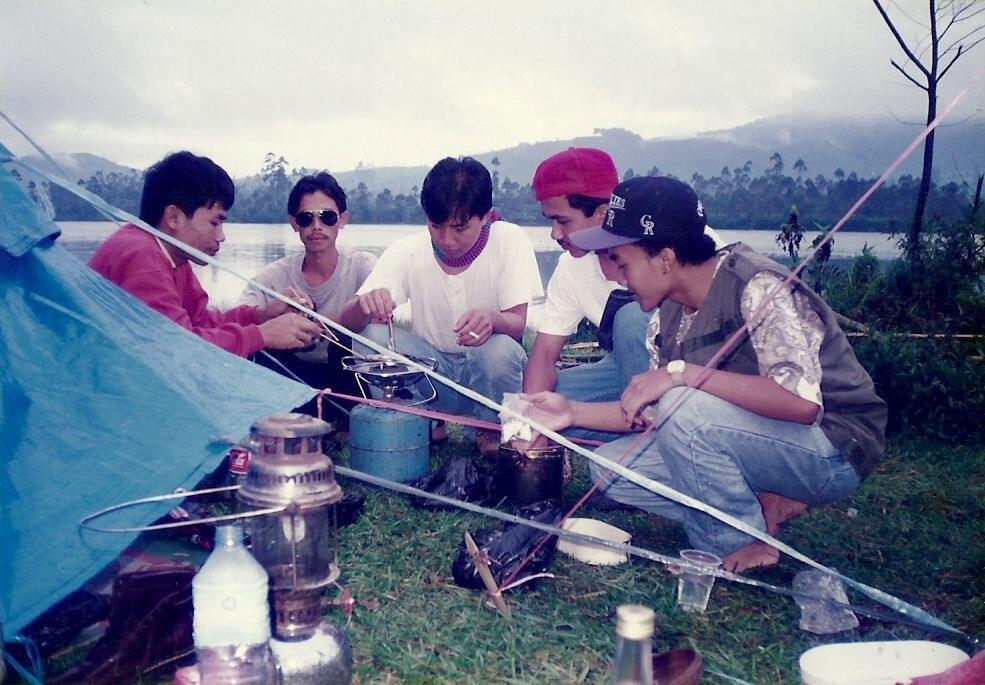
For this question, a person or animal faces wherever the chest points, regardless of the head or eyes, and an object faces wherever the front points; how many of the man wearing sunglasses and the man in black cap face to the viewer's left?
1

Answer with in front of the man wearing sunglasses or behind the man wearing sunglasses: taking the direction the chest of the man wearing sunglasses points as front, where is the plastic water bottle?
in front

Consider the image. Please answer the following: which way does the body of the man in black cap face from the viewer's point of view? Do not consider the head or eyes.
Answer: to the viewer's left

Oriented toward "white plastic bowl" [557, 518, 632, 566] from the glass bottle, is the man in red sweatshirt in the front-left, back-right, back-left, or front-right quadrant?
front-left

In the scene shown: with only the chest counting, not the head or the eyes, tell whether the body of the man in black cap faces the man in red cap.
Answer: no

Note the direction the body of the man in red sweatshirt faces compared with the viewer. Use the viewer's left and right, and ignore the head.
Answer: facing to the right of the viewer

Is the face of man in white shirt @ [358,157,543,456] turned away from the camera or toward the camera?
toward the camera

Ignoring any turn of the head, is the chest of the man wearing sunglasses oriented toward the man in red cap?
no

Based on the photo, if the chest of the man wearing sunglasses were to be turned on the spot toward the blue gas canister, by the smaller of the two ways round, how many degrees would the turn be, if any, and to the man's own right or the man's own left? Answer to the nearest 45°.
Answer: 0° — they already face it

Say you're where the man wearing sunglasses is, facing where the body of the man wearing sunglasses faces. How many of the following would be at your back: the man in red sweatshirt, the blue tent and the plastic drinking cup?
0

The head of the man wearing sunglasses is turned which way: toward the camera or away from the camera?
toward the camera

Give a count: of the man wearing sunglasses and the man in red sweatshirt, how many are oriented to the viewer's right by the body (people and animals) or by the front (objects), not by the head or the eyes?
1

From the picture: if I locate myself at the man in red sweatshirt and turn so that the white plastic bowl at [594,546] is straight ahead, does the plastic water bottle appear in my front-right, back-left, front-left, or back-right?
front-right

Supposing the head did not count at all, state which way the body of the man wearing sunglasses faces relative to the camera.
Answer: toward the camera

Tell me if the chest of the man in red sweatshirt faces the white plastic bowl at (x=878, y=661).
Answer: no

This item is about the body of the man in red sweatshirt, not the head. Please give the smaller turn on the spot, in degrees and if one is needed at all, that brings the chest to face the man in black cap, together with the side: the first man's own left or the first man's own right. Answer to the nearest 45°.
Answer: approximately 45° to the first man's own right

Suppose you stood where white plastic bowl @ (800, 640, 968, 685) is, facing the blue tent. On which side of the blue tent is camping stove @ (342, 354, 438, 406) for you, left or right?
right
